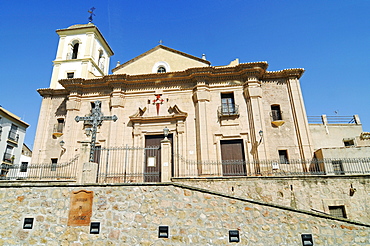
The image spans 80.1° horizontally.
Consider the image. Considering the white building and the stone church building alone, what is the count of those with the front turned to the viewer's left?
0

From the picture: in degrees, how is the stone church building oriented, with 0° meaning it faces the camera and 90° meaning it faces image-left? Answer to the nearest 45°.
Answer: approximately 0°

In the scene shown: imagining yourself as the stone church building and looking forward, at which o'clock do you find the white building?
The white building is roughly at 4 o'clock from the stone church building.
